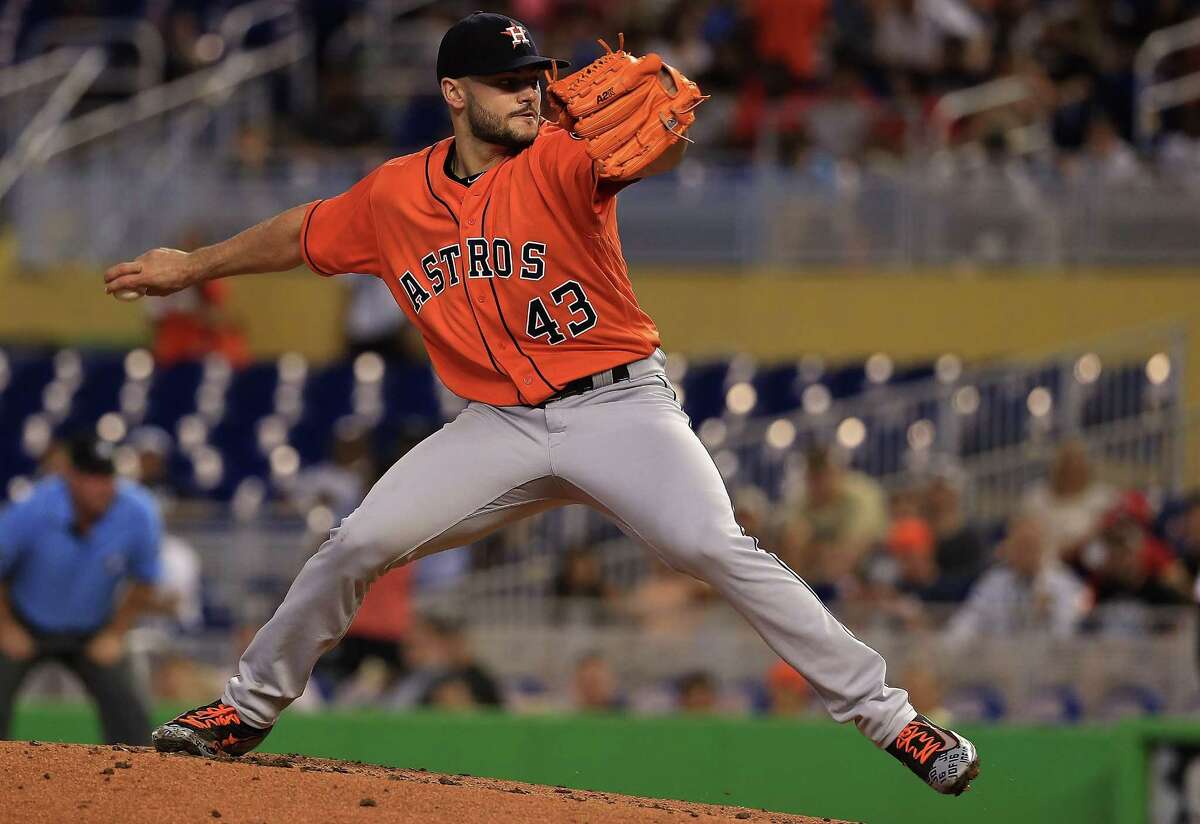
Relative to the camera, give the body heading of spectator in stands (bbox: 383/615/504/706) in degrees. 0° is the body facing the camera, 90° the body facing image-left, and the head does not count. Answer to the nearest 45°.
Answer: approximately 0°

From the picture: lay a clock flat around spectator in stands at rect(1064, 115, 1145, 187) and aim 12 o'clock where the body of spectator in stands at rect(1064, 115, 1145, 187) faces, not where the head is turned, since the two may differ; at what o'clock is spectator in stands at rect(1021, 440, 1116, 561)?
spectator in stands at rect(1021, 440, 1116, 561) is roughly at 12 o'clock from spectator in stands at rect(1064, 115, 1145, 187).

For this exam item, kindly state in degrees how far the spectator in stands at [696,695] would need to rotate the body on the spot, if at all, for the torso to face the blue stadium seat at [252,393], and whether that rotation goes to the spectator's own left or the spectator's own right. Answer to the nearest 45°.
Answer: approximately 135° to the spectator's own right

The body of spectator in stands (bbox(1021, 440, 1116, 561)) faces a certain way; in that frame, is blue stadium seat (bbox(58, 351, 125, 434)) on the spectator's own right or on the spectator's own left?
on the spectator's own right
